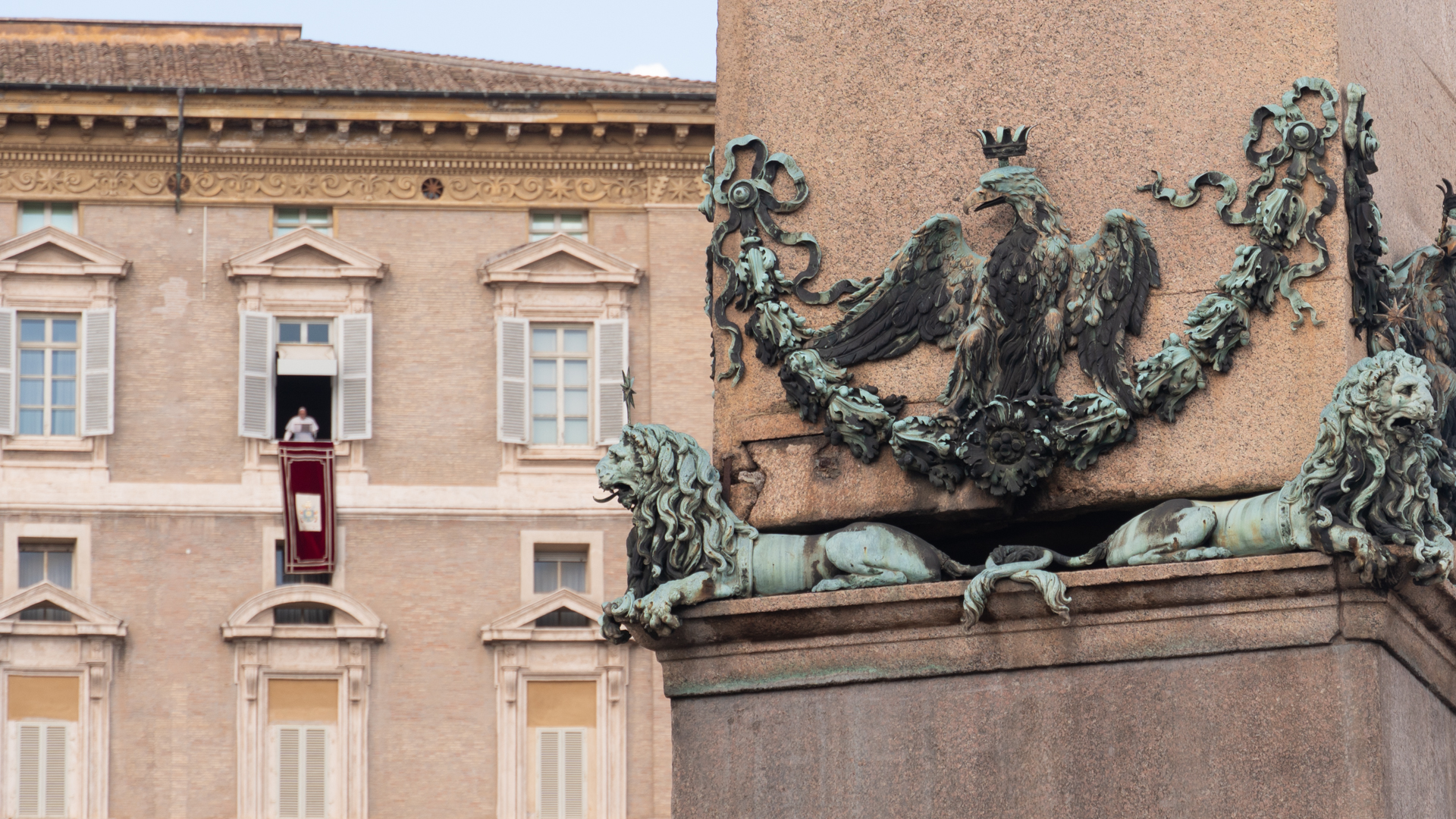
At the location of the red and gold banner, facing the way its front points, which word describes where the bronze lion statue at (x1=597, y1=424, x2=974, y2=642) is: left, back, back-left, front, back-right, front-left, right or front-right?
front

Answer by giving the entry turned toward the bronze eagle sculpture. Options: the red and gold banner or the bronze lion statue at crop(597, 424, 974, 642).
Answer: the red and gold banner

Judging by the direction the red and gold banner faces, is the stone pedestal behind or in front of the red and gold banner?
in front

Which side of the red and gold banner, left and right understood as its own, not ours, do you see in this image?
front

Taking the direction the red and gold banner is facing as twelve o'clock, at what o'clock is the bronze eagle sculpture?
The bronze eagle sculpture is roughly at 12 o'clock from the red and gold banner.

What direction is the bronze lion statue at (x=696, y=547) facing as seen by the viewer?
to the viewer's left

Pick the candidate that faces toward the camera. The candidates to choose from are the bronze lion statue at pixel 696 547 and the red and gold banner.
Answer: the red and gold banner

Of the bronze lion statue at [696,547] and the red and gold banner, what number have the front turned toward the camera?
1

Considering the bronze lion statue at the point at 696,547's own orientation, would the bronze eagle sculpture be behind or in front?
behind

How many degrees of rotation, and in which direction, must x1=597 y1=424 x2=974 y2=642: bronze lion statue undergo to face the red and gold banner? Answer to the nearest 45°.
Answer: approximately 90° to its right

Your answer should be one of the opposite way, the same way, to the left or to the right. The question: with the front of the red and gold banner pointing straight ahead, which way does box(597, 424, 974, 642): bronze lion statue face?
to the right
